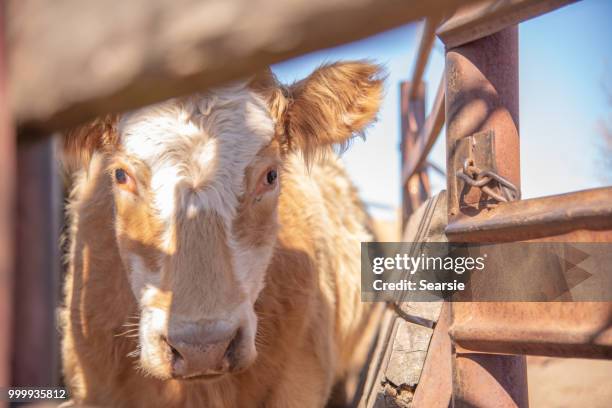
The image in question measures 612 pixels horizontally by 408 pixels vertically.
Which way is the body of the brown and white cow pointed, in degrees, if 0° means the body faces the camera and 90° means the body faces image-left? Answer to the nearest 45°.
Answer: approximately 0°

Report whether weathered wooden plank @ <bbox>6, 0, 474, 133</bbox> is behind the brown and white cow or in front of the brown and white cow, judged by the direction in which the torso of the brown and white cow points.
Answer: in front

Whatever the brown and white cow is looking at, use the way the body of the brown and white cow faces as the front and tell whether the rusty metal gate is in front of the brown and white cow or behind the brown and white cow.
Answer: in front
